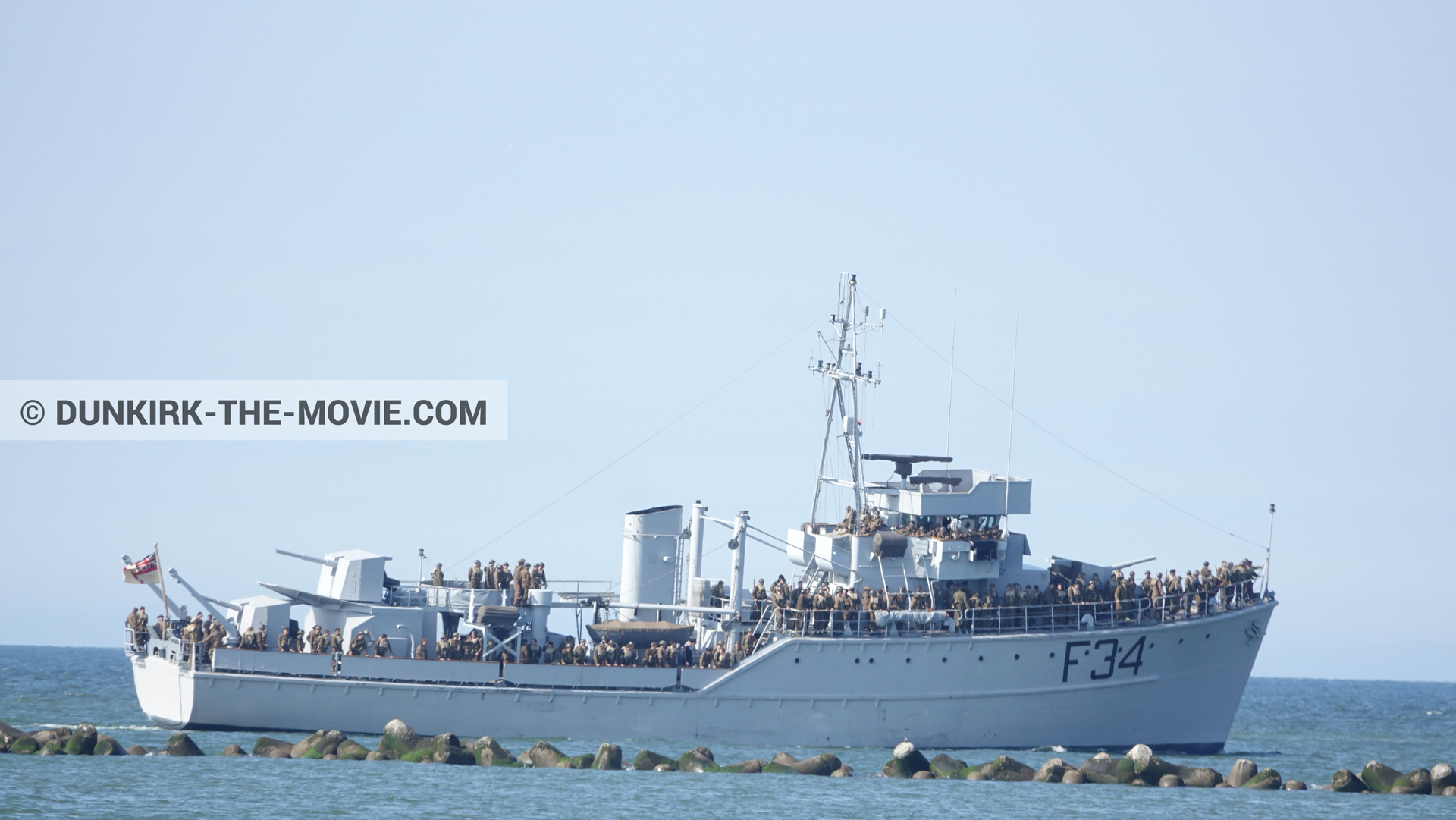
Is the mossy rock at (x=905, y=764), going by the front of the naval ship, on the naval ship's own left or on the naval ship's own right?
on the naval ship's own right

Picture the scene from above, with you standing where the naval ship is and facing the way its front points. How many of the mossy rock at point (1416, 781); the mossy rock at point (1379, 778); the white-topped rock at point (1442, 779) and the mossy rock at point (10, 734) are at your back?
1

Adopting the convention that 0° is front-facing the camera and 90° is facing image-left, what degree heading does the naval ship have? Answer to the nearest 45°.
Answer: approximately 270°

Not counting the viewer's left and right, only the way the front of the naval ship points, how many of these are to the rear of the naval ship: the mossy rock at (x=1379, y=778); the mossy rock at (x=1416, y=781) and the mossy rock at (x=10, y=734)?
1

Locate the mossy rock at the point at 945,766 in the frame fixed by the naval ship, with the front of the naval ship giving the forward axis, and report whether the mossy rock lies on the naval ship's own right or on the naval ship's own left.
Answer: on the naval ship's own right

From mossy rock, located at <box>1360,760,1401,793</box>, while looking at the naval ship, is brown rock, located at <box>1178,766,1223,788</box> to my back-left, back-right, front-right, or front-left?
front-left

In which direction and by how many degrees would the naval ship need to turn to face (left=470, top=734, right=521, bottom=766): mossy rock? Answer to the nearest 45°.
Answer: approximately 135° to its right
